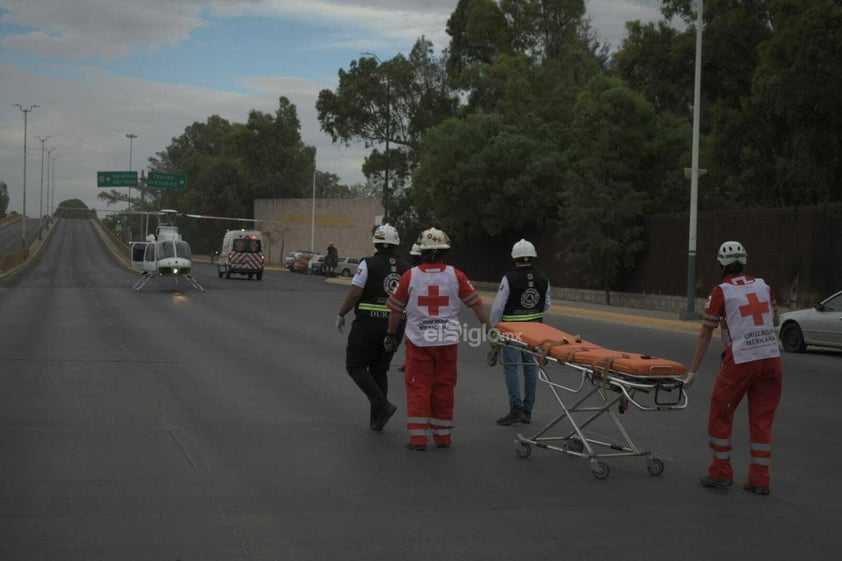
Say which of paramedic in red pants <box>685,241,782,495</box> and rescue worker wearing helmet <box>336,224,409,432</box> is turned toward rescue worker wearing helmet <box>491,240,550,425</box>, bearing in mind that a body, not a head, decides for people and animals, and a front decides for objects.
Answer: the paramedic in red pants

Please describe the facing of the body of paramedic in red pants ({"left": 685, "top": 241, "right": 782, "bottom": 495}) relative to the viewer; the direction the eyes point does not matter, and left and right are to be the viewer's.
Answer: facing away from the viewer and to the left of the viewer

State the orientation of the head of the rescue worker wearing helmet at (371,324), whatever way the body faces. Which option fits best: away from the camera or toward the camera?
away from the camera

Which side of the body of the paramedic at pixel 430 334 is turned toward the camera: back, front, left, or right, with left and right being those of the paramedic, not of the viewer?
back

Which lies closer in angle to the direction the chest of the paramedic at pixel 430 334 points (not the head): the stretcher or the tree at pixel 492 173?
the tree

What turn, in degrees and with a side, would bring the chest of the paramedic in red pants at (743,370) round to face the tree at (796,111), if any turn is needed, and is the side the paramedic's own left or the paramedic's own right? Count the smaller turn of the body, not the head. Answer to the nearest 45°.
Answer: approximately 45° to the paramedic's own right

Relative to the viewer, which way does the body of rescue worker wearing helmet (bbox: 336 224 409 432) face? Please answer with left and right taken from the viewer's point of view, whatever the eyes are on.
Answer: facing away from the viewer and to the left of the viewer

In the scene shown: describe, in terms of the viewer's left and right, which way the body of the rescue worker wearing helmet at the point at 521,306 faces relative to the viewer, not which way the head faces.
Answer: facing away from the viewer and to the left of the viewer

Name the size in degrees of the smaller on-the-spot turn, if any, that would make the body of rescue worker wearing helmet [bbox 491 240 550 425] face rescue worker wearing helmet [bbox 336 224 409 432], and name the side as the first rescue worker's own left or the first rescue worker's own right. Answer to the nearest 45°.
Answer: approximately 90° to the first rescue worker's own left
